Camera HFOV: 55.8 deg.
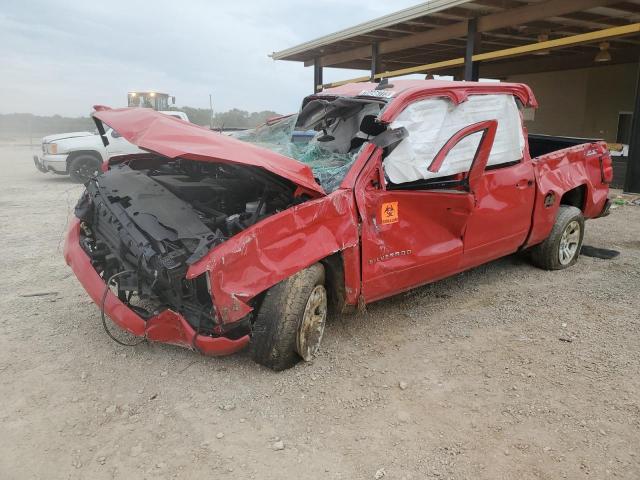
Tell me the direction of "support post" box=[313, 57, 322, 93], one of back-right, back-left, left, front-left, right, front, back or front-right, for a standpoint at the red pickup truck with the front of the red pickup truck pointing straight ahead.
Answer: back-right

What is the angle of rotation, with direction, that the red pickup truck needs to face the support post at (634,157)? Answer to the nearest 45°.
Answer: approximately 180°

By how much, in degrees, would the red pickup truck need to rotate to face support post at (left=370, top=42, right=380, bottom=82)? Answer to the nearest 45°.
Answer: approximately 135° to its right

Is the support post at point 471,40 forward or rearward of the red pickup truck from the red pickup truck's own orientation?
rearward

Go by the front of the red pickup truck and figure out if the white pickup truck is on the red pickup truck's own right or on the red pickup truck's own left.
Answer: on the red pickup truck's own right
